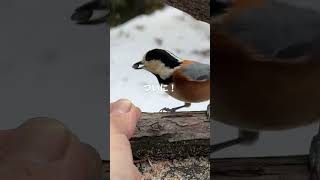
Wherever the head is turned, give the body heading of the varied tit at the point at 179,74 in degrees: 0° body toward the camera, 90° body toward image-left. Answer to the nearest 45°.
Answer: approximately 90°
